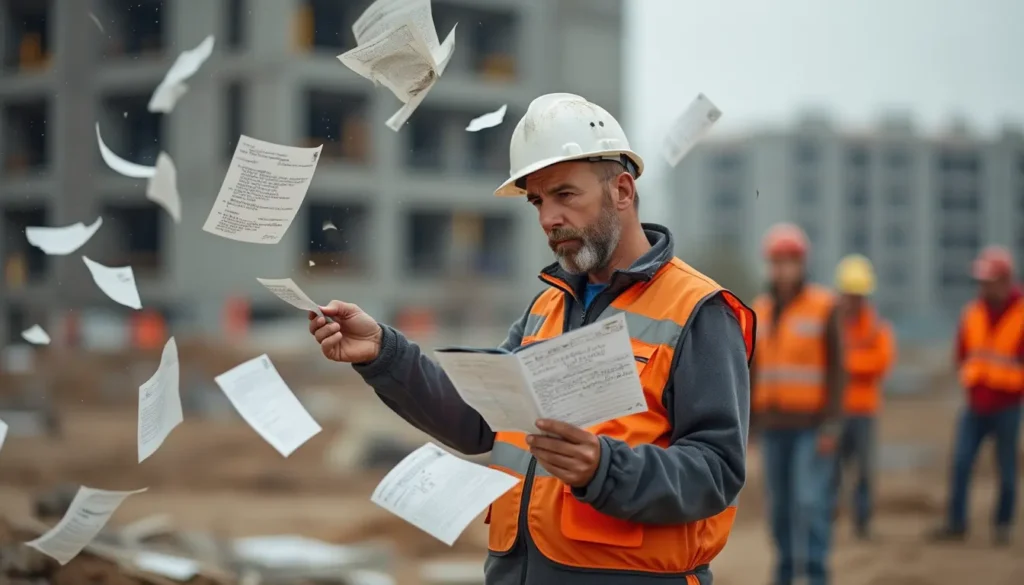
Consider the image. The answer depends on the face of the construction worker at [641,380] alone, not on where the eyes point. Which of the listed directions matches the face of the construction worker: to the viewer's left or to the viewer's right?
to the viewer's left

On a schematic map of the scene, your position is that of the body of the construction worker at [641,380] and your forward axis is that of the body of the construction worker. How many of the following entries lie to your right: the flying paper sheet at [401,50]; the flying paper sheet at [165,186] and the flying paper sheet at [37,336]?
3

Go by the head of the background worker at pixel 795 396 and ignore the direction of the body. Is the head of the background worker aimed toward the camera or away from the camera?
toward the camera

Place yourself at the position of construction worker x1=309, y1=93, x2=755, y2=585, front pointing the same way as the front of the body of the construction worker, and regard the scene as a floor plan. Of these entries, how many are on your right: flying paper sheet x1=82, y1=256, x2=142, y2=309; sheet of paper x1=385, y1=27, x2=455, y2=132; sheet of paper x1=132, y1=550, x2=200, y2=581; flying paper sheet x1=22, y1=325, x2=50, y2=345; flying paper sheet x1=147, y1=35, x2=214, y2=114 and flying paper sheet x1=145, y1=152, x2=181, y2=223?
6

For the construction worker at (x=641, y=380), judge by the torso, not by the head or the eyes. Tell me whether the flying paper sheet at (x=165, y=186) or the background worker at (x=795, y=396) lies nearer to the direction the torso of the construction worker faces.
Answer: the flying paper sheet

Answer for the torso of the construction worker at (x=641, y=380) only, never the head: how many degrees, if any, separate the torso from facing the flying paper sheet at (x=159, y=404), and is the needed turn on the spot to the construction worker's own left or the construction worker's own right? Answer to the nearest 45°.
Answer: approximately 90° to the construction worker's own right

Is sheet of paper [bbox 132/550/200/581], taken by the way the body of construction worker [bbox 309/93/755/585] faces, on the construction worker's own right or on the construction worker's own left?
on the construction worker's own right

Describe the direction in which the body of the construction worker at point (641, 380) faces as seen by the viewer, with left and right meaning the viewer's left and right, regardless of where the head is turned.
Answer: facing the viewer and to the left of the viewer

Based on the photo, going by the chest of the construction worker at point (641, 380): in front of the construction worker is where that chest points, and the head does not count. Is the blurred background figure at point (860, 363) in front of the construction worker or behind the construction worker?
behind

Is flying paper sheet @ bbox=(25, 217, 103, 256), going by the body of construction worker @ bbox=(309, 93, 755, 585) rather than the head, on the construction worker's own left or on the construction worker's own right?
on the construction worker's own right

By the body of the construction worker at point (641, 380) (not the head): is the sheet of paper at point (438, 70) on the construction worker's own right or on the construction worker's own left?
on the construction worker's own right

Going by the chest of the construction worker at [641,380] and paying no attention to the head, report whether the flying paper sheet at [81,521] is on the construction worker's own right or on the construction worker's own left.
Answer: on the construction worker's own right

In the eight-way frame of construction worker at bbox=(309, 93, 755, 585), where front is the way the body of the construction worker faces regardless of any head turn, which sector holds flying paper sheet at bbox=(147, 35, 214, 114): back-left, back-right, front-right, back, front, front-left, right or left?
right

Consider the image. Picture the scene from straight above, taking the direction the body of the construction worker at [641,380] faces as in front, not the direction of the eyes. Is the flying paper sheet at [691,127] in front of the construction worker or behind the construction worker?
behind

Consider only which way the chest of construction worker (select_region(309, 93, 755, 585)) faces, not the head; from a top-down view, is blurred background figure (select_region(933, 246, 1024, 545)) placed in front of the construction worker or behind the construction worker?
behind
